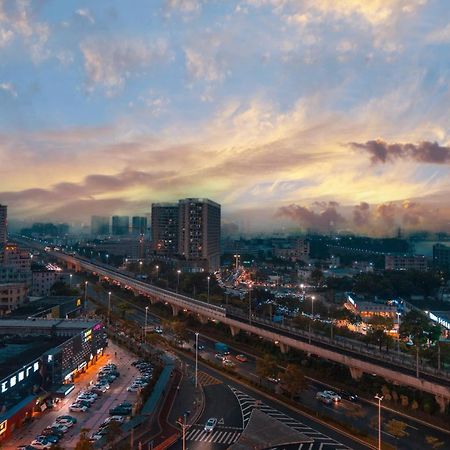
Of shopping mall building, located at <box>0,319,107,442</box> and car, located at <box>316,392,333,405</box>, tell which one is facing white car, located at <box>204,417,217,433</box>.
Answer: the shopping mall building

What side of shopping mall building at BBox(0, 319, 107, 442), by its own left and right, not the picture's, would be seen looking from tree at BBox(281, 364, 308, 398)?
front

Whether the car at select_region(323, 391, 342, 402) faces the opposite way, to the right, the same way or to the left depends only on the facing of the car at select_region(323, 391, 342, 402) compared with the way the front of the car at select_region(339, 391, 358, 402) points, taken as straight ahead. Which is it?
the same way

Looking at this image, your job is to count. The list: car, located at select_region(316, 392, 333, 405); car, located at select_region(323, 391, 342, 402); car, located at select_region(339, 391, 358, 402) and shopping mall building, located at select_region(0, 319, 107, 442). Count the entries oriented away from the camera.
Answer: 0

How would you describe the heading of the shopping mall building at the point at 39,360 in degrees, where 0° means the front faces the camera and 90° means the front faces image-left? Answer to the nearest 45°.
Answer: approximately 315°

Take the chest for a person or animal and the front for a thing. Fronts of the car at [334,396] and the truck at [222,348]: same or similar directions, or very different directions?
same or similar directions

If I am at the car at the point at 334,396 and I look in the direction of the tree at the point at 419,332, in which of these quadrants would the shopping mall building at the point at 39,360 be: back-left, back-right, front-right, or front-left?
back-left
